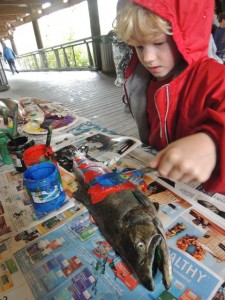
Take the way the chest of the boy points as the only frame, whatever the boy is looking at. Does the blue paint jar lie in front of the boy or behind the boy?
in front

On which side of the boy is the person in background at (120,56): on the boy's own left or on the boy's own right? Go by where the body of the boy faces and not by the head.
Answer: on the boy's own right

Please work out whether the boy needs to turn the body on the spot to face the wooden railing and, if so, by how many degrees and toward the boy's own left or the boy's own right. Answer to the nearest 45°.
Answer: approximately 90° to the boy's own right

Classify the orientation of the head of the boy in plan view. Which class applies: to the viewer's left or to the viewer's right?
to the viewer's left

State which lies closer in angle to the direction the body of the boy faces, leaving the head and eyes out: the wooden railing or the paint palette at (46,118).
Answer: the paint palette

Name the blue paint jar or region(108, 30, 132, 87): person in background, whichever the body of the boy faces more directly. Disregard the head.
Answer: the blue paint jar

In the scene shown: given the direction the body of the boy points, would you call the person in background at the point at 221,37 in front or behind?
behind

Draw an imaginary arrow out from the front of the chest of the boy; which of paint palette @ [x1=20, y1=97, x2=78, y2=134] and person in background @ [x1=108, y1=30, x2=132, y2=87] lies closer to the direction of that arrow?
the paint palette

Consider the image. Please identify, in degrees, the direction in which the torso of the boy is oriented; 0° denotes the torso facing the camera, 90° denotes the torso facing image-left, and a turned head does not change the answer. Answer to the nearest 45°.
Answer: approximately 45°

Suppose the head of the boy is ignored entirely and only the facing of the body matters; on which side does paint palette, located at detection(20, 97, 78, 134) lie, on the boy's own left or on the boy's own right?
on the boy's own right
